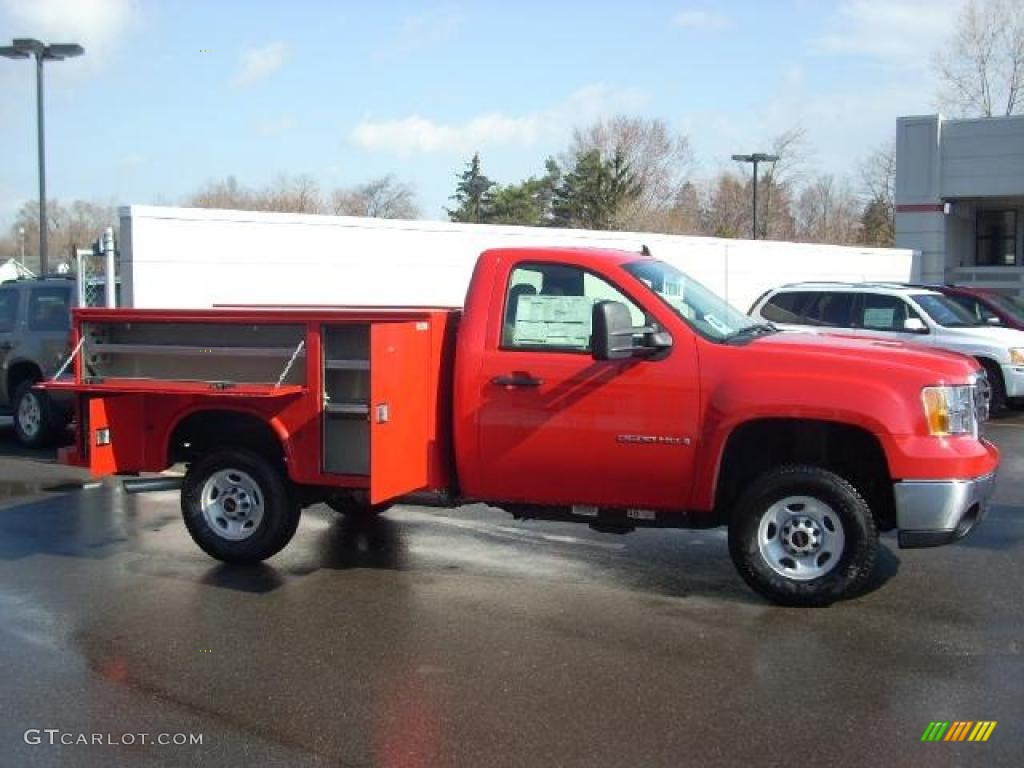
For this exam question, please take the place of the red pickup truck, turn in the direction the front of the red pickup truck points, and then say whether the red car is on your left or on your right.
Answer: on your left

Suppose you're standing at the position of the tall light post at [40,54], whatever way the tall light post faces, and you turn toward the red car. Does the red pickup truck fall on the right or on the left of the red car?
right

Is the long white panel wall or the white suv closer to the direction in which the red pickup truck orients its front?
the white suv

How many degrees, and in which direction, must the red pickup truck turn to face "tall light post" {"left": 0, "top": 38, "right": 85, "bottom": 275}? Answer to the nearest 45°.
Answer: approximately 135° to its left

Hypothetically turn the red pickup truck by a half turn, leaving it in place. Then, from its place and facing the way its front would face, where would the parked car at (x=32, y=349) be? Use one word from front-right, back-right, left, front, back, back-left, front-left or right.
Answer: front-right

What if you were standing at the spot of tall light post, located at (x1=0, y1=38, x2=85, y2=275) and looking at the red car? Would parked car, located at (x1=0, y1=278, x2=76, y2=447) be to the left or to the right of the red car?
right

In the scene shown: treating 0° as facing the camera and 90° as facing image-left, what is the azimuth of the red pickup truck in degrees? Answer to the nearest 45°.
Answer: approximately 270°

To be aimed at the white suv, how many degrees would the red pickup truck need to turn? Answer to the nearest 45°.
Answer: approximately 45° to its left

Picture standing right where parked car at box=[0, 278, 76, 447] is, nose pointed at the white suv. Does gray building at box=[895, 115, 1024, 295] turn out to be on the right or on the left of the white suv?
left

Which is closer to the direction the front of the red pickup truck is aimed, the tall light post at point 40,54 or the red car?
the red car
